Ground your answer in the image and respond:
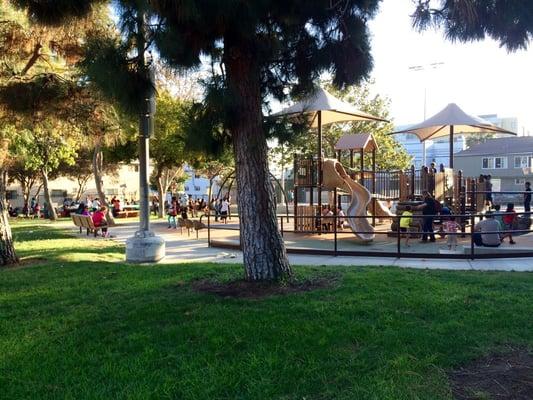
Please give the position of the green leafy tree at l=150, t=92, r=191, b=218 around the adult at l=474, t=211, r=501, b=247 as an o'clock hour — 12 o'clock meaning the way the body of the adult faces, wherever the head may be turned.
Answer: The green leafy tree is roughly at 10 o'clock from the adult.

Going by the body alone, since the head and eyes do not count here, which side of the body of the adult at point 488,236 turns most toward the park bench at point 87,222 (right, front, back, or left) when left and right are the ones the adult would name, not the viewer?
left

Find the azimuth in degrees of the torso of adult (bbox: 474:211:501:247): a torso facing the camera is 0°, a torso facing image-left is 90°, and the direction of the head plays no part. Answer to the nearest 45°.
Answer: approximately 180°

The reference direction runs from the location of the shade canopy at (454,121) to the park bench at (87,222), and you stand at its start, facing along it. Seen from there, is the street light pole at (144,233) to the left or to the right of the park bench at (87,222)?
left

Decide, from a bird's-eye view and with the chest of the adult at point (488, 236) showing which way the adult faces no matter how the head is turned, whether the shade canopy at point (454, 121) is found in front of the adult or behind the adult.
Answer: in front

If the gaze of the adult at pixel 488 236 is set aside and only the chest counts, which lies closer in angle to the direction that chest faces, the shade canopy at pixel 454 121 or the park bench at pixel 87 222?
the shade canopy
